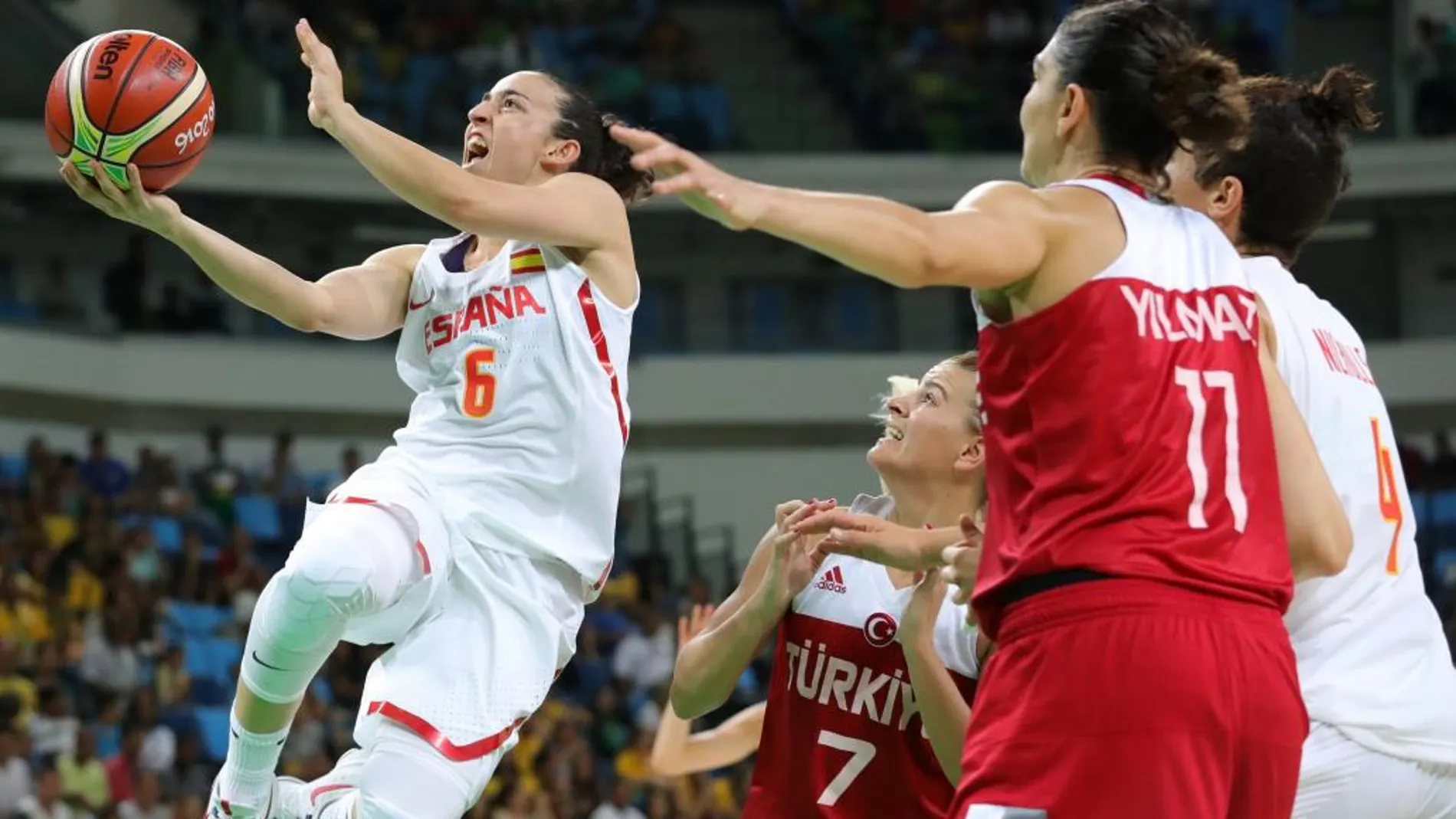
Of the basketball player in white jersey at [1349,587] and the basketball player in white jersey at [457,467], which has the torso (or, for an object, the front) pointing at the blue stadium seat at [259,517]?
the basketball player in white jersey at [1349,587]

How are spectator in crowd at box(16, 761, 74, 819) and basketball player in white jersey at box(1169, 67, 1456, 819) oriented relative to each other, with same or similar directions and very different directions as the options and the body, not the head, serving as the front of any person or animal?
very different directions

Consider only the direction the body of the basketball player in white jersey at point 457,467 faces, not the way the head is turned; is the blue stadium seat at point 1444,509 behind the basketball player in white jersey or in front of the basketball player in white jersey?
behind

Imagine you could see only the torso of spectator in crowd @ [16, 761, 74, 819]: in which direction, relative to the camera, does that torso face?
toward the camera

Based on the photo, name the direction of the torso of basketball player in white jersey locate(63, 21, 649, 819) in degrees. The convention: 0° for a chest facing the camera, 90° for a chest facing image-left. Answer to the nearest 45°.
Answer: approximately 45°

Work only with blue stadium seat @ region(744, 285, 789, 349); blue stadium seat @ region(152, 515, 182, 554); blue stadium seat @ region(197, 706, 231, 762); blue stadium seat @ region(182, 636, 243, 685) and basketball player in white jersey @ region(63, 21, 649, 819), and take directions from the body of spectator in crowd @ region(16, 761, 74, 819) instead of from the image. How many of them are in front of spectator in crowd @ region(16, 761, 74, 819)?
1

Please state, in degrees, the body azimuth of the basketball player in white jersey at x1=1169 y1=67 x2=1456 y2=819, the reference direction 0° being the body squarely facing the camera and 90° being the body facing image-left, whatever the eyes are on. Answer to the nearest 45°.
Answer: approximately 135°

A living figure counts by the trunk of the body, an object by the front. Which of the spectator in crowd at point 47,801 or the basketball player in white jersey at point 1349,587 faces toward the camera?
the spectator in crowd

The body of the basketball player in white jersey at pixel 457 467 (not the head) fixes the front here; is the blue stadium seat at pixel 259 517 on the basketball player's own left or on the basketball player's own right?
on the basketball player's own right

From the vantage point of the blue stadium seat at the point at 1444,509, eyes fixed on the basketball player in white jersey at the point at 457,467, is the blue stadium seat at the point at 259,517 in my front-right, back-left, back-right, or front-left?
front-right

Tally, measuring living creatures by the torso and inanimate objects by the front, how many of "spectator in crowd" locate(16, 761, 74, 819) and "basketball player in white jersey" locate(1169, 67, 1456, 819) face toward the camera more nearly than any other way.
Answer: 1

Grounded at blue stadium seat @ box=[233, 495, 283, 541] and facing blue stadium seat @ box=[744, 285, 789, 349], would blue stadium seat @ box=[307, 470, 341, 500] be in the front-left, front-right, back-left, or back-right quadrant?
front-left

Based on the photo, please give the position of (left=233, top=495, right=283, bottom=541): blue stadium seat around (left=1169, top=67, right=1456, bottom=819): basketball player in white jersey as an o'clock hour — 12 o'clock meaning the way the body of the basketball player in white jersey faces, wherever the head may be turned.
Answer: The blue stadium seat is roughly at 12 o'clock from the basketball player in white jersey.

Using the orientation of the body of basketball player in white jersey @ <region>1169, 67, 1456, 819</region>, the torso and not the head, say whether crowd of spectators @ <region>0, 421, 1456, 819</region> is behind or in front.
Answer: in front

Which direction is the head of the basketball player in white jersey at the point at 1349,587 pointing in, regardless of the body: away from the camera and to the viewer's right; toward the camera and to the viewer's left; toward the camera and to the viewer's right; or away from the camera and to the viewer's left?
away from the camera and to the viewer's left

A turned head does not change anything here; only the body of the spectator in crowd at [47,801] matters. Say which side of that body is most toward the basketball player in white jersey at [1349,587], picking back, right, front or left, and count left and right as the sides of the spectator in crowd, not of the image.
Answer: front

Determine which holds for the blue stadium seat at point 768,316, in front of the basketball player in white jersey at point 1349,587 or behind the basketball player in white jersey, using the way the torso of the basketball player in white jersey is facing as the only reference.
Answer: in front

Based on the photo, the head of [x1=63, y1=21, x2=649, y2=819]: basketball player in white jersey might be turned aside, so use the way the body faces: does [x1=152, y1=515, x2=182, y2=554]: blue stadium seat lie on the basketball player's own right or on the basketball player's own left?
on the basketball player's own right

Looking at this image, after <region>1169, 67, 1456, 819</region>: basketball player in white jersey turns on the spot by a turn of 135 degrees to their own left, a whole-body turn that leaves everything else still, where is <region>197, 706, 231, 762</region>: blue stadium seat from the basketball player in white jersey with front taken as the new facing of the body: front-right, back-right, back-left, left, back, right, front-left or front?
back-right

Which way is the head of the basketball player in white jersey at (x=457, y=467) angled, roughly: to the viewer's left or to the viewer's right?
to the viewer's left
